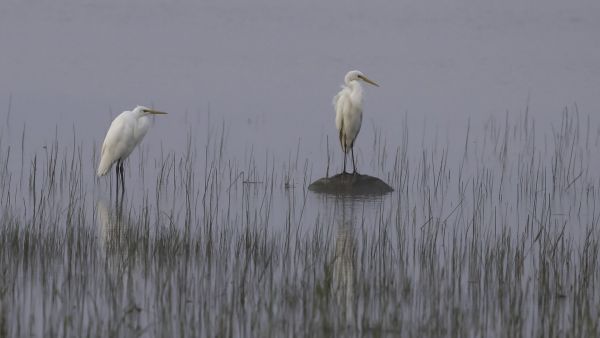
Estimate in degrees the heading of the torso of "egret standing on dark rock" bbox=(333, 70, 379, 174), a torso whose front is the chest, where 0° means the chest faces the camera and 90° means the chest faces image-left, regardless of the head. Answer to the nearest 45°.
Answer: approximately 315°

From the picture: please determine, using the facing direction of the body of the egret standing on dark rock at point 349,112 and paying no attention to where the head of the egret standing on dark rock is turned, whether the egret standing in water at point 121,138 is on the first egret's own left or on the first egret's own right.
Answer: on the first egret's own right

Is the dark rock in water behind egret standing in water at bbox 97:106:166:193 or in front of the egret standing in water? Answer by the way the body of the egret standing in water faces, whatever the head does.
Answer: in front

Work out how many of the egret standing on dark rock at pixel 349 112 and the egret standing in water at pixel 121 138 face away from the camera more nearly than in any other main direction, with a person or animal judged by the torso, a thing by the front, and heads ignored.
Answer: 0

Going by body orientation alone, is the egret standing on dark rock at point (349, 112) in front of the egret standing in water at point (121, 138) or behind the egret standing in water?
in front

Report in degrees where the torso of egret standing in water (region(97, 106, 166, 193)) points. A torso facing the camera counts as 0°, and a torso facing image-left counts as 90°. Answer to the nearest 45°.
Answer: approximately 270°
